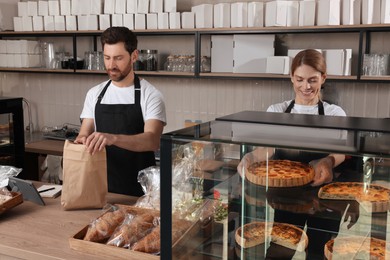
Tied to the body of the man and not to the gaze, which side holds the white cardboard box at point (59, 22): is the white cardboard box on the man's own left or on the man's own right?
on the man's own right

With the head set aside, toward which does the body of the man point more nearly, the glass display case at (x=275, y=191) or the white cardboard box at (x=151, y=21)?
the glass display case

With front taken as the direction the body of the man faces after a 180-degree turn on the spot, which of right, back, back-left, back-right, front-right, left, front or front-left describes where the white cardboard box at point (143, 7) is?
front-left

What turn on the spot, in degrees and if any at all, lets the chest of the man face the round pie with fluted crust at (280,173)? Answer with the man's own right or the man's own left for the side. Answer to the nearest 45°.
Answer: approximately 45° to the man's own left

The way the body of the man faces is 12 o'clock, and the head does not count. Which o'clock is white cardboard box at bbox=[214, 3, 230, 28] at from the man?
The white cardboard box is roughly at 6 o'clock from the man.

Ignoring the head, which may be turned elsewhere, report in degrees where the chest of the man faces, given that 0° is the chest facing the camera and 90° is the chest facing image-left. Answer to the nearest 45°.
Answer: approximately 45°

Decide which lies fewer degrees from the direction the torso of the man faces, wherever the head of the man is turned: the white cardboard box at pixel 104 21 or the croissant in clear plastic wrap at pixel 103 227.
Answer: the croissant in clear plastic wrap

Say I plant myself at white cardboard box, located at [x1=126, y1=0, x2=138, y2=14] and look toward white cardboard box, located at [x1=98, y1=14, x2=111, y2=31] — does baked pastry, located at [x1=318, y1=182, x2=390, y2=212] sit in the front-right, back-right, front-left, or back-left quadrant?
back-left

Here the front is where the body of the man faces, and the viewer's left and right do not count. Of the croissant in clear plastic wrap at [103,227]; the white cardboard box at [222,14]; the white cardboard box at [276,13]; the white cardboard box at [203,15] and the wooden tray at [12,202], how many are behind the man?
3

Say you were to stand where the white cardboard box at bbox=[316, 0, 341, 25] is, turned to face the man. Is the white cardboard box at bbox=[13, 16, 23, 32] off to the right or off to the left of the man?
right

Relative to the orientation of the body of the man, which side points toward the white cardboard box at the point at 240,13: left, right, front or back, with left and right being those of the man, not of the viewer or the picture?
back

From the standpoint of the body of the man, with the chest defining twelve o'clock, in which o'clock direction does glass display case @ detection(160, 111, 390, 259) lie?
The glass display case is roughly at 10 o'clock from the man.
